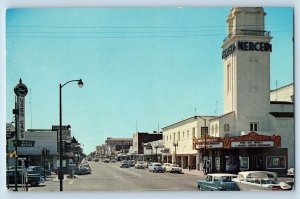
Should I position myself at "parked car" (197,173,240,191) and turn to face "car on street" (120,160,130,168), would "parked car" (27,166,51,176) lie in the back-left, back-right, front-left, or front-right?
front-left

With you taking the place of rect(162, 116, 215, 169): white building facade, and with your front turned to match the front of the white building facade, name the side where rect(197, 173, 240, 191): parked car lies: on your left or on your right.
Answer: on your left

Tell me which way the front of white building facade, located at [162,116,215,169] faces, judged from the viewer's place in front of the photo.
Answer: facing the viewer and to the left of the viewer

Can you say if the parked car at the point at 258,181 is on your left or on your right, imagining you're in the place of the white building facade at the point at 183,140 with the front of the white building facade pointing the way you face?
on your left

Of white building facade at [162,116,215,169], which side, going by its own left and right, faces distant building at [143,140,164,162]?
right

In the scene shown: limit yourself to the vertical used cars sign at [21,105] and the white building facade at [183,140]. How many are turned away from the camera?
0
